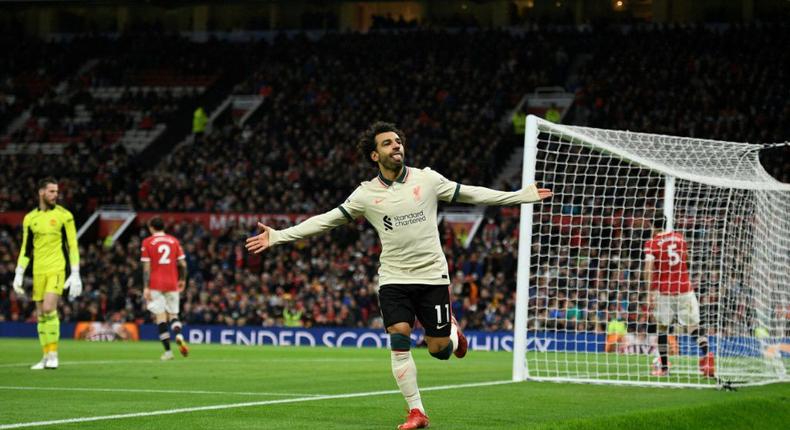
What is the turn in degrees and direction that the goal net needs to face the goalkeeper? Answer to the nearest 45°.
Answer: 0° — it already faces them

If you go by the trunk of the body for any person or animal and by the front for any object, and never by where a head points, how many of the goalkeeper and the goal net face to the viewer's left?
1

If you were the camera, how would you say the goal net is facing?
facing to the left of the viewer

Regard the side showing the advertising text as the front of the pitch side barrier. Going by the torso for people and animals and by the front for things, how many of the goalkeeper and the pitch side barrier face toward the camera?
2

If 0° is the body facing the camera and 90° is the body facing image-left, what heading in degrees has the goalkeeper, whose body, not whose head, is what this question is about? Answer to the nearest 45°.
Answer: approximately 0°

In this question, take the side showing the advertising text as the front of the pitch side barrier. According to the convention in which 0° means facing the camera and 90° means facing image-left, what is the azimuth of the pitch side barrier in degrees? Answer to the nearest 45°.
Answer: approximately 0°

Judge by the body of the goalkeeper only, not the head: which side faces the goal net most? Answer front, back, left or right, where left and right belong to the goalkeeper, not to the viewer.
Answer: left
